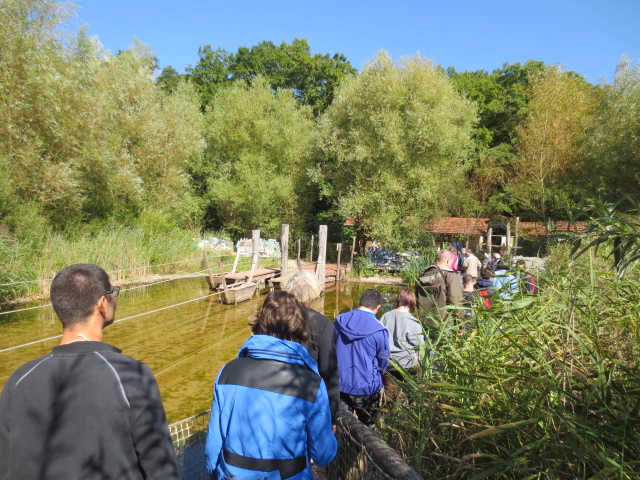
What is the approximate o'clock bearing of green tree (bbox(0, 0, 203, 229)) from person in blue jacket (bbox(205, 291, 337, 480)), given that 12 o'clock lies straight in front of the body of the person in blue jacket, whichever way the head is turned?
The green tree is roughly at 11 o'clock from the person in blue jacket.

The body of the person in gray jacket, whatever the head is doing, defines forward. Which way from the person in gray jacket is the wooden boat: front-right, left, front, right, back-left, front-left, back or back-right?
front-left

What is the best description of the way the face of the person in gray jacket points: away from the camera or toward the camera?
away from the camera

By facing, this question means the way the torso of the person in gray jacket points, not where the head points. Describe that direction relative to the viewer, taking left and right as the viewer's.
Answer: facing away from the viewer

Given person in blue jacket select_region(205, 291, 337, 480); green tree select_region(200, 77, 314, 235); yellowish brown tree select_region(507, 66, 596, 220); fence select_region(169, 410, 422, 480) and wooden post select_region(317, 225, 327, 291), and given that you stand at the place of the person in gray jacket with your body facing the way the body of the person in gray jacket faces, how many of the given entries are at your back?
2

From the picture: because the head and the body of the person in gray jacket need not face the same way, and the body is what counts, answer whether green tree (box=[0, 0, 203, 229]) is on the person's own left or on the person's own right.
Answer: on the person's own left

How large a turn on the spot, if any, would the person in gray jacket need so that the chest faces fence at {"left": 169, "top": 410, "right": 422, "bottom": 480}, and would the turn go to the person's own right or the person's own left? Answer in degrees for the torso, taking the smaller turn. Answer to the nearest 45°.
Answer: approximately 180°

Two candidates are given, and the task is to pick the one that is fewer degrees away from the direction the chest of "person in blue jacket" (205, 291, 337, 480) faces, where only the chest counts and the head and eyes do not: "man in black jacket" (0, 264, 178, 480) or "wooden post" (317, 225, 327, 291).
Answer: the wooden post

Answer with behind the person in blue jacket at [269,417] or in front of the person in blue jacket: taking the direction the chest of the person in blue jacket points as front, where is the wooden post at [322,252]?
in front

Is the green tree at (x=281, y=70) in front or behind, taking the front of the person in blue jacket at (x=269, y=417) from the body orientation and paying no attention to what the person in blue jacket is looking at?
in front

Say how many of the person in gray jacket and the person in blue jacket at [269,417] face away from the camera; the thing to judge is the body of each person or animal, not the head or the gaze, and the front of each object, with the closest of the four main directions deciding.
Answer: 2

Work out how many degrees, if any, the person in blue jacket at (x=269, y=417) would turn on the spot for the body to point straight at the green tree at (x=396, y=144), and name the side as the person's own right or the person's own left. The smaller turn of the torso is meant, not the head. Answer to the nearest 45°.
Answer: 0° — they already face it

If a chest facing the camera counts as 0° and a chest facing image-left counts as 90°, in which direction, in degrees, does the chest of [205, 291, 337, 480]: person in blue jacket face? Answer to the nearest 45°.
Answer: approximately 180°
